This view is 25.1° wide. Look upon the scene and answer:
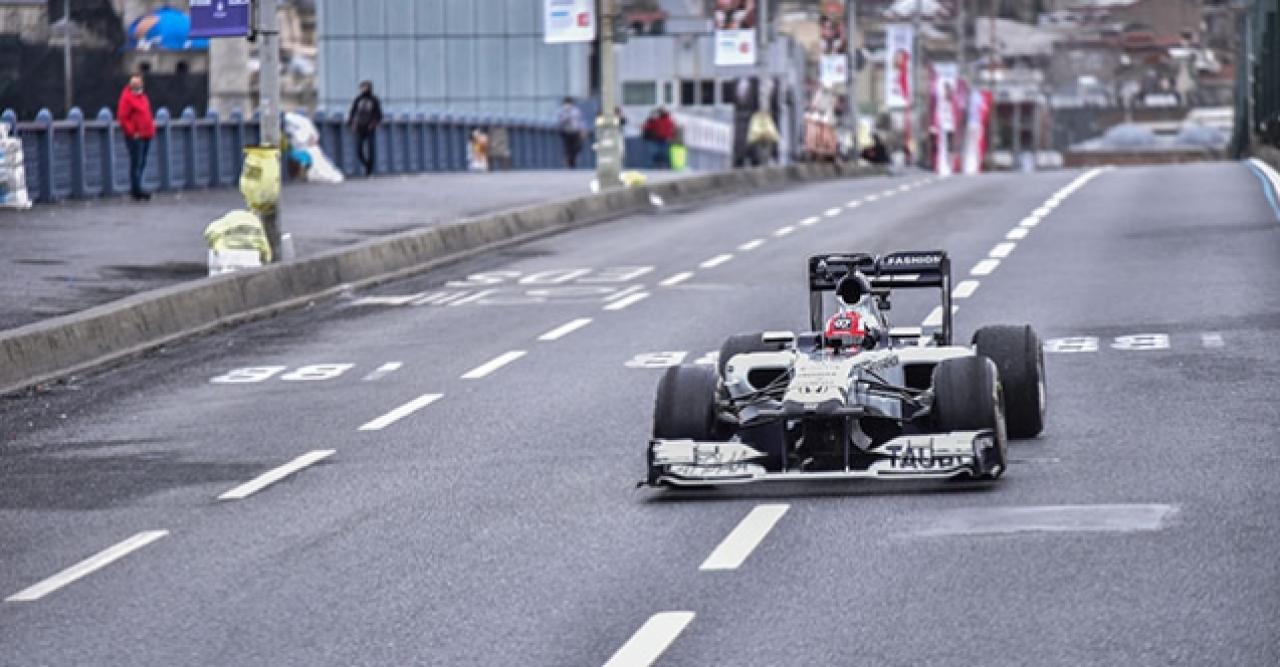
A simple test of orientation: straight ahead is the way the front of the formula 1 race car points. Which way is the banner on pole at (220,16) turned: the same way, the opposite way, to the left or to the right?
the same way

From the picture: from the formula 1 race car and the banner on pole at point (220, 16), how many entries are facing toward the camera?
2

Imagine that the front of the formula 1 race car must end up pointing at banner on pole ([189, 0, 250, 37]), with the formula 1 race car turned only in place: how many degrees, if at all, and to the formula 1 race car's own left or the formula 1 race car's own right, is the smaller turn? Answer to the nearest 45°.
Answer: approximately 135° to the formula 1 race car's own right

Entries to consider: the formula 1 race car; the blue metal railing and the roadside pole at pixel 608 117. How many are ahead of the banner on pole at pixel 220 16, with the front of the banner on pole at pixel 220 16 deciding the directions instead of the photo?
1

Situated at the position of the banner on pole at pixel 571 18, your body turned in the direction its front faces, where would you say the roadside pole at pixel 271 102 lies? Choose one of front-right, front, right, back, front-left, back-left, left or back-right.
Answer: front

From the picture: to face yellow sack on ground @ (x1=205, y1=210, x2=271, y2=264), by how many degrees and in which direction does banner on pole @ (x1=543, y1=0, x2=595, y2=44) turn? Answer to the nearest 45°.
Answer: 0° — it already faces it

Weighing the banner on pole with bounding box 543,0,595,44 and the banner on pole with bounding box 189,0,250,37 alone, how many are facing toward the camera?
2

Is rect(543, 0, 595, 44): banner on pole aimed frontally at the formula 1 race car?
yes

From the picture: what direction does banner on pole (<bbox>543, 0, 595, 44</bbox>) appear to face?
toward the camera

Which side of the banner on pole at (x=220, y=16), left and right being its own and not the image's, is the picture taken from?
front

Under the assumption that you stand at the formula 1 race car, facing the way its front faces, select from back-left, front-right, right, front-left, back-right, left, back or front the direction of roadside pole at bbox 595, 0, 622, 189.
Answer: back

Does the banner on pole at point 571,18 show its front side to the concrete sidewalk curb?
yes

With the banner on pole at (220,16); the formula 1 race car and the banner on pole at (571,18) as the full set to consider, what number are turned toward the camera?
3

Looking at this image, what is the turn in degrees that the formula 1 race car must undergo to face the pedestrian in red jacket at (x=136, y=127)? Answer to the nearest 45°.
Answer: approximately 180°

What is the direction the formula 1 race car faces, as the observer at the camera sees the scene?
facing the viewer
